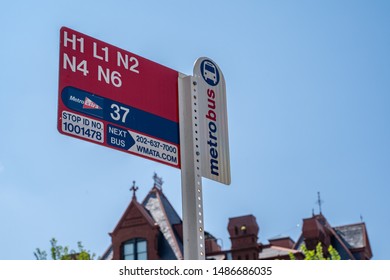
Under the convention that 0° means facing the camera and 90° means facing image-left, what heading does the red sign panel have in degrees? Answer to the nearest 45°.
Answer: approximately 315°

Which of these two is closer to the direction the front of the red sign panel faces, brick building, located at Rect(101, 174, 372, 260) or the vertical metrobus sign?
the vertical metrobus sign

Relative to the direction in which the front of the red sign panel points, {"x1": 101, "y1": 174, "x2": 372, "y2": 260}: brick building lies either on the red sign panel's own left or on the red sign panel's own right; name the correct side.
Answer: on the red sign panel's own left

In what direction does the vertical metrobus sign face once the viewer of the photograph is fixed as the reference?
facing the viewer and to the right of the viewer

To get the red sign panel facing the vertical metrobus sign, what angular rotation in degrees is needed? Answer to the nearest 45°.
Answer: approximately 45° to its left

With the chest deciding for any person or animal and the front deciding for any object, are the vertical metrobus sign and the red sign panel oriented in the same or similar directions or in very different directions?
same or similar directions

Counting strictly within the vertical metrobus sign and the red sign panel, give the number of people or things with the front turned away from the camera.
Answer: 0

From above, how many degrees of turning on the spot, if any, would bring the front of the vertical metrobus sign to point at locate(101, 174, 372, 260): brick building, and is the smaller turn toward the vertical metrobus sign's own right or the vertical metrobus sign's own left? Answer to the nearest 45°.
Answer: approximately 135° to the vertical metrobus sign's own left
